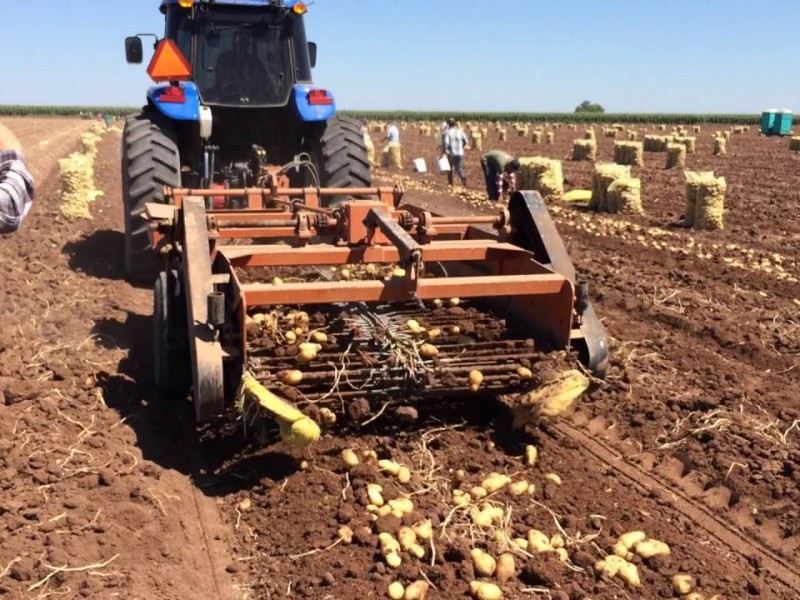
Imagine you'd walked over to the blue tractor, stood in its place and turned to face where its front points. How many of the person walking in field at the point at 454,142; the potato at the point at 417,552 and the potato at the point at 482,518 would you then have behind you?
2

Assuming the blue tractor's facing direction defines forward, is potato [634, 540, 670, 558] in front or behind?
behind

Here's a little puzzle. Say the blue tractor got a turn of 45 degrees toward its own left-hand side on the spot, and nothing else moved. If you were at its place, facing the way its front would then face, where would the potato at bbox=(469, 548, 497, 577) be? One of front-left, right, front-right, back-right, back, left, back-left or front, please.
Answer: back-left

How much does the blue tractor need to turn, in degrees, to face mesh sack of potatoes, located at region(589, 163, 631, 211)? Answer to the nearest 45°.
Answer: approximately 45° to its right

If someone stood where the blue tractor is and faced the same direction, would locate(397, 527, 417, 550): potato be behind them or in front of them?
behind

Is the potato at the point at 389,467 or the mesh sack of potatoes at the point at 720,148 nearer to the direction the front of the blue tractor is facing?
the mesh sack of potatoes

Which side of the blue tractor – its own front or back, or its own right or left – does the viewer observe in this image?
back

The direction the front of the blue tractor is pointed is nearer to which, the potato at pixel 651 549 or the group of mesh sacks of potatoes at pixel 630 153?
the group of mesh sacks of potatoes

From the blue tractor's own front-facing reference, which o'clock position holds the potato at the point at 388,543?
The potato is roughly at 6 o'clock from the blue tractor.

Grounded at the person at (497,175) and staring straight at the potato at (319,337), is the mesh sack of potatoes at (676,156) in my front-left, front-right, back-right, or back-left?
back-left

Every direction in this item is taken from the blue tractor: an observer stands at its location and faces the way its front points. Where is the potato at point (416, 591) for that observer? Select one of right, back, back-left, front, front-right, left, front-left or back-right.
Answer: back

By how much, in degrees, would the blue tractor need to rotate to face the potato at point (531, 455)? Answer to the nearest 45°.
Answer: approximately 180°

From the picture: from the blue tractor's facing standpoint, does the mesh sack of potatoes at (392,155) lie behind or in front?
in front

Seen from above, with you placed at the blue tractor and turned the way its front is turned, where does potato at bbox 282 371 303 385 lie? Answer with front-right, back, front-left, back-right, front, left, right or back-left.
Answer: back

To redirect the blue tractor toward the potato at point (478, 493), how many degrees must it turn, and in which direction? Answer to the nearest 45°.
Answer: approximately 180°

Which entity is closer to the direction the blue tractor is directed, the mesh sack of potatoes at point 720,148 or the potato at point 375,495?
the mesh sack of potatoes
